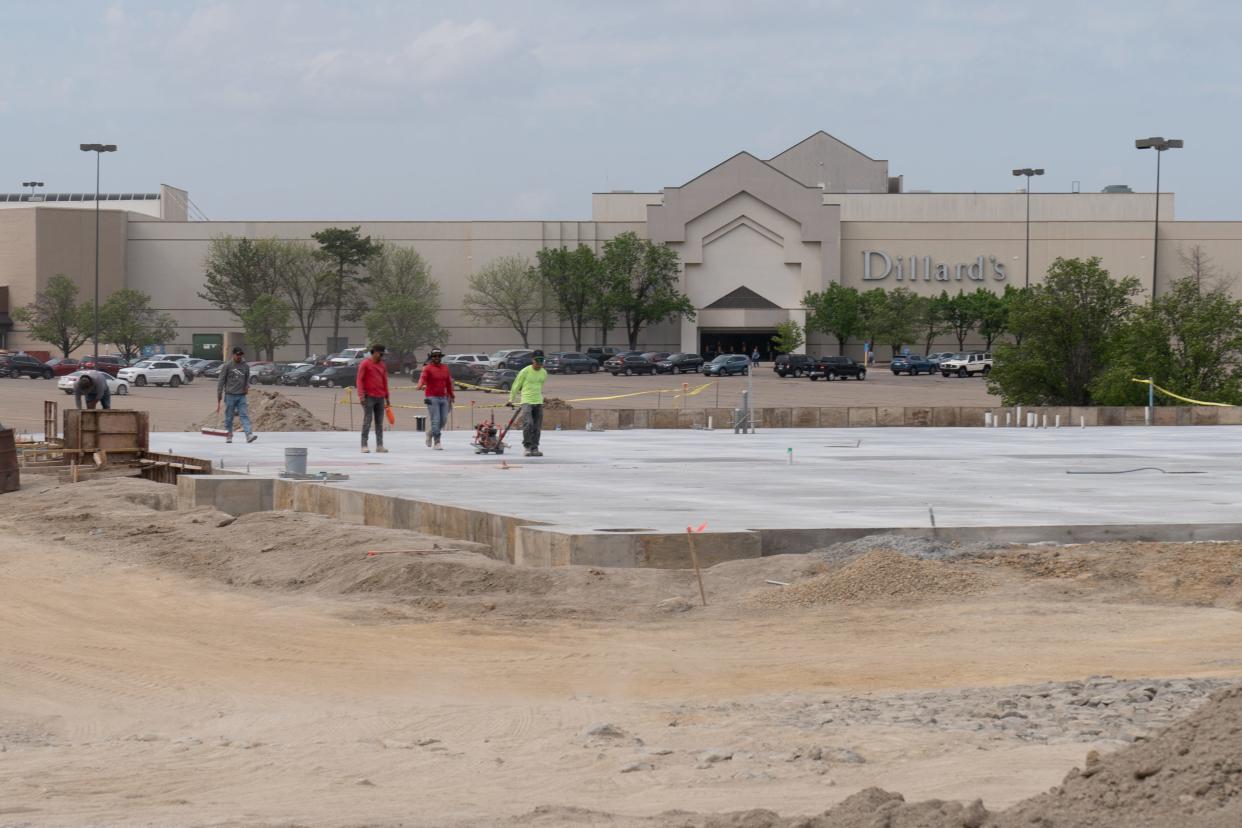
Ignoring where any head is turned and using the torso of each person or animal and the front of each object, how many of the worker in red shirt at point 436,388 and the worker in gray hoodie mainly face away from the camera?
0

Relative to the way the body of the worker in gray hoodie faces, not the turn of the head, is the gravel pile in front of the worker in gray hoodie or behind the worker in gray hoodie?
in front

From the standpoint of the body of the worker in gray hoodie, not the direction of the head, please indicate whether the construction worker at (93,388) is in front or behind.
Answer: behind

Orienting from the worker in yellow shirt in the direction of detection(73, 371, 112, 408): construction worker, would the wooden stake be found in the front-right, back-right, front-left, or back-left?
back-left

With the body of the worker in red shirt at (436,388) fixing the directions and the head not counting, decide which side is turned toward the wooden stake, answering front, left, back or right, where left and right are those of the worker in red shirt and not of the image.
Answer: front

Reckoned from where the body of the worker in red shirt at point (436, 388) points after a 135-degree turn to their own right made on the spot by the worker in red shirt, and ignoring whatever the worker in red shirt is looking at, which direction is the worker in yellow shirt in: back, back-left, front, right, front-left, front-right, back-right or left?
back

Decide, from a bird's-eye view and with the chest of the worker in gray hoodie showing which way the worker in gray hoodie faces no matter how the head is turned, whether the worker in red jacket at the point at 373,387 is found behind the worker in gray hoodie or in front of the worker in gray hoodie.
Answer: in front

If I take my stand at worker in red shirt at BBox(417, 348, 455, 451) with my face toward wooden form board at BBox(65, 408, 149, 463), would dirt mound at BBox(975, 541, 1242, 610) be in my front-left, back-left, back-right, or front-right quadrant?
back-left

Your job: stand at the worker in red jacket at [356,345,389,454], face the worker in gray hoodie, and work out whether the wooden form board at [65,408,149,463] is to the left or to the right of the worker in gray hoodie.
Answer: left

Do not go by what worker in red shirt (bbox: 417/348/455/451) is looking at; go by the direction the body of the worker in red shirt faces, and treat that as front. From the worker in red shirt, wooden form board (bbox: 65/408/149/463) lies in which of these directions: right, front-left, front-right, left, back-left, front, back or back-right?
right

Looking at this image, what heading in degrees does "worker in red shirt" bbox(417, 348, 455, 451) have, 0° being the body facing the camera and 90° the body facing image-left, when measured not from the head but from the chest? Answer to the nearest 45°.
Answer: approximately 0°

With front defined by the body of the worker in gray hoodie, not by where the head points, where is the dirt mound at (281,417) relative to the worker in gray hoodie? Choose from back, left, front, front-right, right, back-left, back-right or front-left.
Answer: back-left
